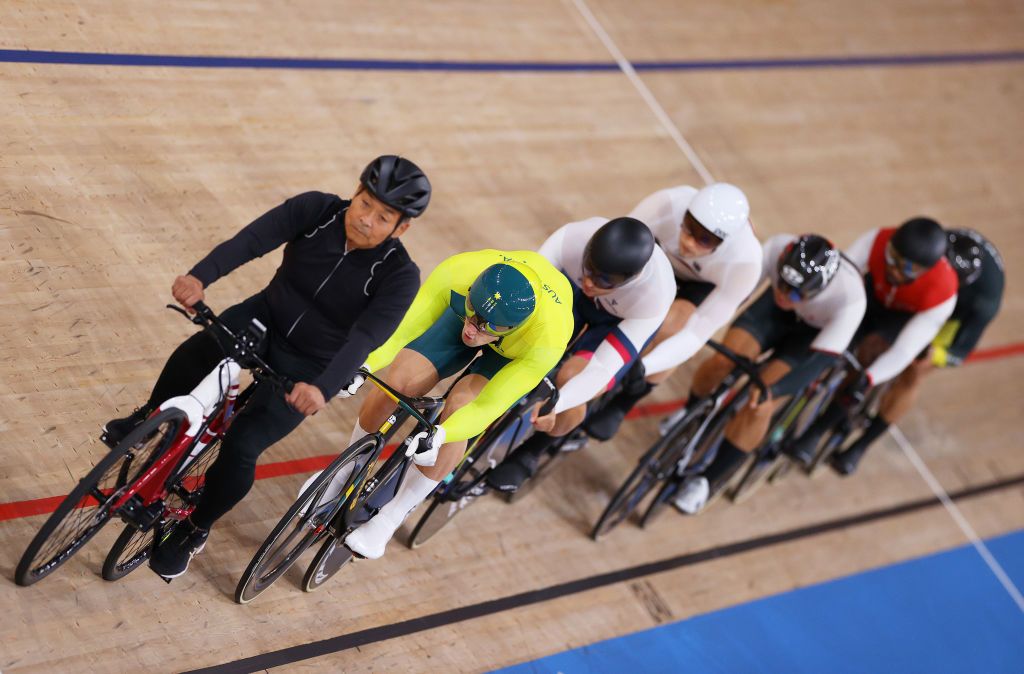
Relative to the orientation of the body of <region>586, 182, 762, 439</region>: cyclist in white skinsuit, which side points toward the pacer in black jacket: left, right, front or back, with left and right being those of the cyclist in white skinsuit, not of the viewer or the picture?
front

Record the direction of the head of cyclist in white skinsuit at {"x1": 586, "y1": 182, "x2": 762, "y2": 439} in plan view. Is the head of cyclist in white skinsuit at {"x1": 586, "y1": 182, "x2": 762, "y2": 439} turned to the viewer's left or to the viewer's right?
to the viewer's left

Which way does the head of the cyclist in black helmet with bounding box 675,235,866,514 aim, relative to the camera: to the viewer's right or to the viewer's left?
to the viewer's left

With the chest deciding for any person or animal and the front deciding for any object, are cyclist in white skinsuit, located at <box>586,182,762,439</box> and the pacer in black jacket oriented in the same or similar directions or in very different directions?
same or similar directions

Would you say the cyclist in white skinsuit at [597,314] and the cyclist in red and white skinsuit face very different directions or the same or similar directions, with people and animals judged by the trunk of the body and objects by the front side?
same or similar directions

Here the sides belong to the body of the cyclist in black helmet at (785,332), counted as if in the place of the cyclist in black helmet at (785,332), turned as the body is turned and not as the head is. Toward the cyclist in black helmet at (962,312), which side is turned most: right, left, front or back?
back

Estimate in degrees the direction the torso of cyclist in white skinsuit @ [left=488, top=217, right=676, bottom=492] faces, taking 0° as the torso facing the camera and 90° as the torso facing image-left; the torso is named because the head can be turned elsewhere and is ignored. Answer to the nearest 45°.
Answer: approximately 45°

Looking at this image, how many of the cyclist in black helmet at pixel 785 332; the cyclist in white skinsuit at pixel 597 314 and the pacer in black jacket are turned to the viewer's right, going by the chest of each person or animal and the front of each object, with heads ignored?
0

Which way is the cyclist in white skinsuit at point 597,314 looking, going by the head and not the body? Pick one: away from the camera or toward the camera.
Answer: toward the camera

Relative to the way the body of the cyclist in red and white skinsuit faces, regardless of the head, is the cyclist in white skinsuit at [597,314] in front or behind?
in front

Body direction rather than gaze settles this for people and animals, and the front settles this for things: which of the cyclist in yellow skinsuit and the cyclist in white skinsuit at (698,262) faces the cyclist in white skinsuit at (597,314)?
the cyclist in white skinsuit at (698,262)

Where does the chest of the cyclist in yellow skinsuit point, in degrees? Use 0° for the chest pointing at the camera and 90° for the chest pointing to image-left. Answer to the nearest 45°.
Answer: approximately 45°
